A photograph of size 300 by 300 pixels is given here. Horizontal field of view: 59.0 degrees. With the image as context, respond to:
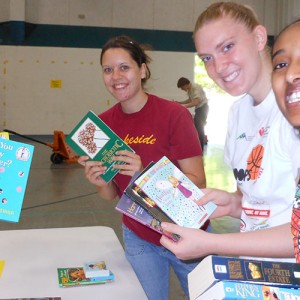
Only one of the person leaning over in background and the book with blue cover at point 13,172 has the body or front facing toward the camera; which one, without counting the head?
the book with blue cover

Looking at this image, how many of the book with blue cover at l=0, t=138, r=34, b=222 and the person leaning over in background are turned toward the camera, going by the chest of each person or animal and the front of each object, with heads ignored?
1

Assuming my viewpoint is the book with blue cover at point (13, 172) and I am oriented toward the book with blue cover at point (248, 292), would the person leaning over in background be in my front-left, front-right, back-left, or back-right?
back-left

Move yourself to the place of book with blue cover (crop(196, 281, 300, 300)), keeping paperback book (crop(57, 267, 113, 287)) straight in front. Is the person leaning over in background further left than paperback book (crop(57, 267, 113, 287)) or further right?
right

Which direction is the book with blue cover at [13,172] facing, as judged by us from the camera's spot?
facing the viewer

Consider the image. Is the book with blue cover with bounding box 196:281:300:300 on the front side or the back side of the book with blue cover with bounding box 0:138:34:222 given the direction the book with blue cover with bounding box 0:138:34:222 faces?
on the front side

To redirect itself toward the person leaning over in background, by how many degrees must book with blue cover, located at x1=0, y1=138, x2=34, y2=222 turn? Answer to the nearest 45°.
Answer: approximately 135° to its left
